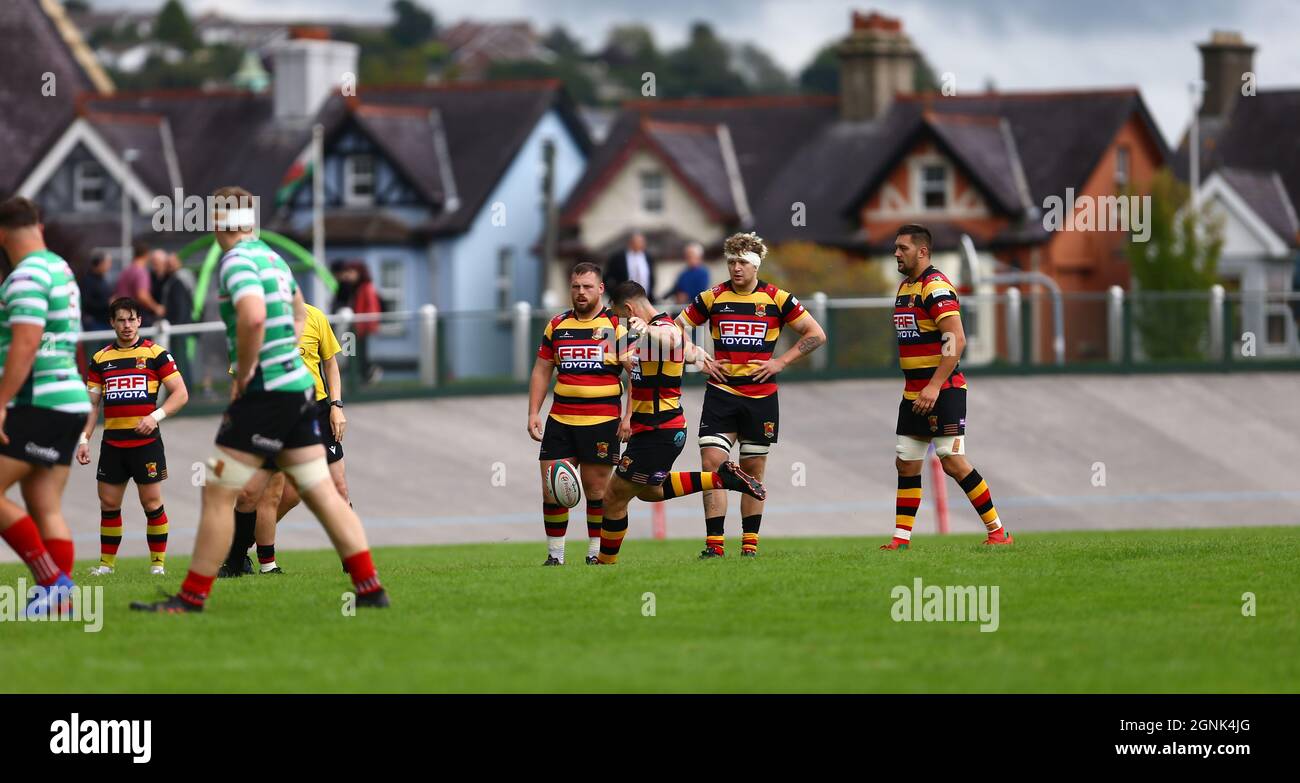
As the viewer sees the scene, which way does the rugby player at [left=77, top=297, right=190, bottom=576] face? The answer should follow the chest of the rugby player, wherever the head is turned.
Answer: toward the camera

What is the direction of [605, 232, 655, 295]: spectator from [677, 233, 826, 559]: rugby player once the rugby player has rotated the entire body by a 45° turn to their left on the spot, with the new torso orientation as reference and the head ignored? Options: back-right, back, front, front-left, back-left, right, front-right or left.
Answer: back-left

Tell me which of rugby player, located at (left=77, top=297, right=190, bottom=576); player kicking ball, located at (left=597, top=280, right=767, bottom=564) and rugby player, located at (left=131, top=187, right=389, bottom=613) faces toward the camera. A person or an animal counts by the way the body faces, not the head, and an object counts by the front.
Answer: rugby player, located at (left=77, top=297, right=190, bottom=576)

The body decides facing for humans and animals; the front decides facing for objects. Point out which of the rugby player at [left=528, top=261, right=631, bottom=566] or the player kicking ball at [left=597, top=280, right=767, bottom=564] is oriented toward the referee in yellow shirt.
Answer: the player kicking ball

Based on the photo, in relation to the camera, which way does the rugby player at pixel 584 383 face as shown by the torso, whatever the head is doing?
toward the camera

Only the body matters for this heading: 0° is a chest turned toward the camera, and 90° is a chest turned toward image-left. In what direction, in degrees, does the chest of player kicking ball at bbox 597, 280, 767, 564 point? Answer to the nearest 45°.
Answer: approximately 90°

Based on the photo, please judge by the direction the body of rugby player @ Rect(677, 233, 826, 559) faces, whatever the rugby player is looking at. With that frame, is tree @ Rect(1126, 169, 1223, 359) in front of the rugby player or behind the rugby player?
behind

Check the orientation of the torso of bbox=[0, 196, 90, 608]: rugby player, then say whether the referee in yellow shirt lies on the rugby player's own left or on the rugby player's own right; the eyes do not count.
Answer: on the rugby player's own right

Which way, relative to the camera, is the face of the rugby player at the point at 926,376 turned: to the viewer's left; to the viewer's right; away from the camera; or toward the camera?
to the viewer's left

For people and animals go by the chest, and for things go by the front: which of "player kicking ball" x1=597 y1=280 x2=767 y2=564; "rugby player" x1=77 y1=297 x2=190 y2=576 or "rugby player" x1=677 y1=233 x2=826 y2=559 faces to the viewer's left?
the player kicking ball

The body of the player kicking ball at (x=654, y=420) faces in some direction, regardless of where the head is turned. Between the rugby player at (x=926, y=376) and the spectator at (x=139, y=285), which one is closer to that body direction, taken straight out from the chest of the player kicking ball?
the spectator
